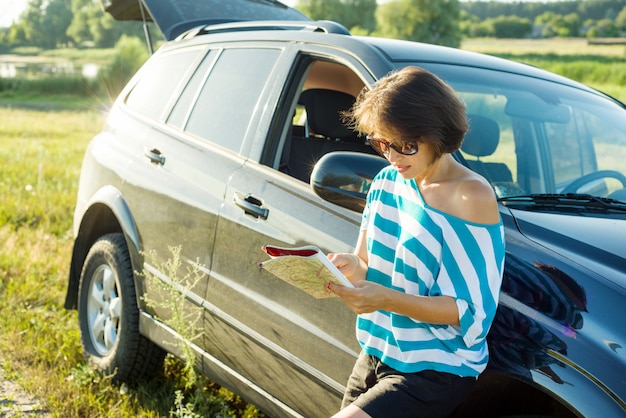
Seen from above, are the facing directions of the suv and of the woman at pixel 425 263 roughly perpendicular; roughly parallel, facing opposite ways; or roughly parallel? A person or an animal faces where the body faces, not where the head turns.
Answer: roughly perpendicular

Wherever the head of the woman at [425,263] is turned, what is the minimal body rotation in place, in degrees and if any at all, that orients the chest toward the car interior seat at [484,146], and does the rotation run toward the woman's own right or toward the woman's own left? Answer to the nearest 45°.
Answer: approximately 135° to the woman's own right

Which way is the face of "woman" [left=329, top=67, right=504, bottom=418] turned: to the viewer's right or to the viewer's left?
to the viewer's left

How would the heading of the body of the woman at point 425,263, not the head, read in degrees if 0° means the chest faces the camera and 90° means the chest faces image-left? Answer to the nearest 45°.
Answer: approximately 45°
